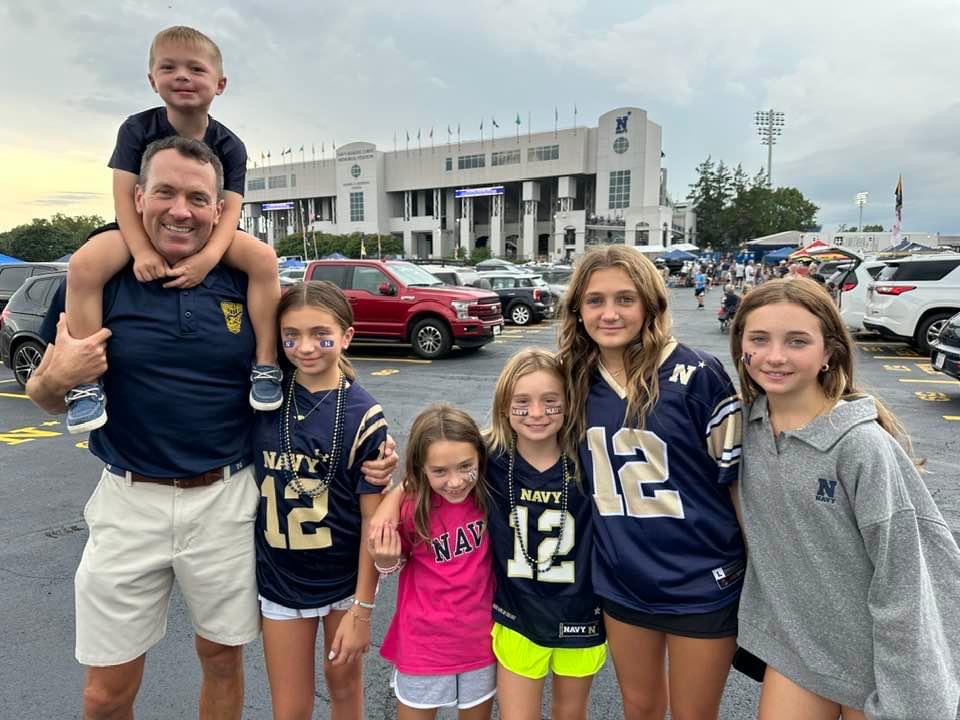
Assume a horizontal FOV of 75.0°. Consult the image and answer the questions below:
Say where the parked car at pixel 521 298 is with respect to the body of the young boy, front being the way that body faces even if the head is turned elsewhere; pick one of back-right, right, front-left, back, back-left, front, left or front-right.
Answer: back-left

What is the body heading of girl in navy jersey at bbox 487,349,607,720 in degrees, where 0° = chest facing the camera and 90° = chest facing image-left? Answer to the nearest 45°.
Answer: approximately 0°

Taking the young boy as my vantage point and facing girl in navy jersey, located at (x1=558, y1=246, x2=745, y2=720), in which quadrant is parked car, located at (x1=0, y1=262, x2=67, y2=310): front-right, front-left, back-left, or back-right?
back-left

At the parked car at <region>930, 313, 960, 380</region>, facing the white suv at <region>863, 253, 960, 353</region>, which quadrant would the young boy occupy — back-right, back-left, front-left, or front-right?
back-left

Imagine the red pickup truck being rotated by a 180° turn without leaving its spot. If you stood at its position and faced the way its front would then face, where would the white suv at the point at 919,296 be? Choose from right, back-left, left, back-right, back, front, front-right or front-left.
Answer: back-right

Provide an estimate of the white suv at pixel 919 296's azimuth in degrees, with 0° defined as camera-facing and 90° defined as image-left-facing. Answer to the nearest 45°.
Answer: approximately 225°

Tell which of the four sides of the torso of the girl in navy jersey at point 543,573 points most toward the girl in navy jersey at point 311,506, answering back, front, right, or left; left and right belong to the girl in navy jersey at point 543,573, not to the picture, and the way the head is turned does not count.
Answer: right
